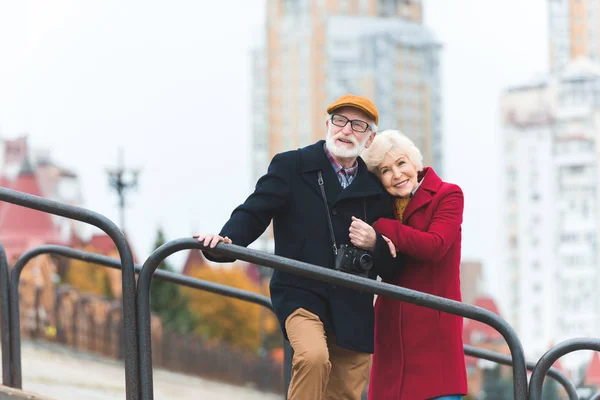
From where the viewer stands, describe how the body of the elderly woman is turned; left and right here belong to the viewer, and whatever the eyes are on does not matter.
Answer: facing the viewer and to the left of the viewer

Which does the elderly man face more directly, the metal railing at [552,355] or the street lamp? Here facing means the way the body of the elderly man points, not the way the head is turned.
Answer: the metal railing

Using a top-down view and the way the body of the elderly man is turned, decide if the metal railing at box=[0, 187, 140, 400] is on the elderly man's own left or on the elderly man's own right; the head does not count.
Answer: on the elderly man's own right

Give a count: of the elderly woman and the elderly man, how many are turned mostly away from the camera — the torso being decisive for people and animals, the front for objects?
0

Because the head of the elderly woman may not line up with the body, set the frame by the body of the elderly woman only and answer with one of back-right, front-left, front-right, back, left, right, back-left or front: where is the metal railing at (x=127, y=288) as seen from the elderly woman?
front-right

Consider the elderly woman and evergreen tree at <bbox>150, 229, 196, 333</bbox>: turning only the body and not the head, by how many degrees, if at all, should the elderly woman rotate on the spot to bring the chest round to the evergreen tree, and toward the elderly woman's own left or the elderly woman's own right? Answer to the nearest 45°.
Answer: approximately 135° to the elderly woman's own right

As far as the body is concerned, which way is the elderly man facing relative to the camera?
toward the camera

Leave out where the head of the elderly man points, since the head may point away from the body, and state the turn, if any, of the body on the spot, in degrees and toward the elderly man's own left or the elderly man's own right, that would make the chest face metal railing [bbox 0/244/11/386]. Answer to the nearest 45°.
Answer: approximately 135° to the elderly man's own right

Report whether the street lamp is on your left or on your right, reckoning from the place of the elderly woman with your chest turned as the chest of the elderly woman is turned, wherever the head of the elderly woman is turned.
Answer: on your right
